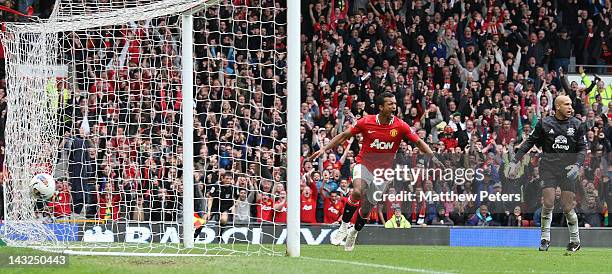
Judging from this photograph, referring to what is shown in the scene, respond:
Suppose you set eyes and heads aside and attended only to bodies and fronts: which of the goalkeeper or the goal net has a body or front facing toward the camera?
the goalkeeper

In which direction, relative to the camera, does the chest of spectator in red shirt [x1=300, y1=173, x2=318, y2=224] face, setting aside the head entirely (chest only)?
toward the camera

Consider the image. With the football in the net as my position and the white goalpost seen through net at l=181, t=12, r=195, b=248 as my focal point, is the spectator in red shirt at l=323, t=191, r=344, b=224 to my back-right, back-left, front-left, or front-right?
front-left

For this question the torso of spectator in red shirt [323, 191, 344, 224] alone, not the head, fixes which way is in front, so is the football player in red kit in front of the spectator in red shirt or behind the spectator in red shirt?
in front

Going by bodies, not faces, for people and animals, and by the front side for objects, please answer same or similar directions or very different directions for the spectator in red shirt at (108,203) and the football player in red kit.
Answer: same or similar directions

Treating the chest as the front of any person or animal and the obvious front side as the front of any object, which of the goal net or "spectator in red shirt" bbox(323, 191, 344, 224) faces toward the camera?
the spectator in red shirt

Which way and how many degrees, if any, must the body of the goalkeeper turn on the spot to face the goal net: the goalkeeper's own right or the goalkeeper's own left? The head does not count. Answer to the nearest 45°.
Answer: approximately 90° to the goalkeeper's own right

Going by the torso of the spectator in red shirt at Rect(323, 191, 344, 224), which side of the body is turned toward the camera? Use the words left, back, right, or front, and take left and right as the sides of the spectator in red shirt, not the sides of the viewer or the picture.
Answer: front

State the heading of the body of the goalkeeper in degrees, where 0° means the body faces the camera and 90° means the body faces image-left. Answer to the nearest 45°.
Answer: approximately 0°

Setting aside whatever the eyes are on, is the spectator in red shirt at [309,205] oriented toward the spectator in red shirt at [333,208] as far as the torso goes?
no

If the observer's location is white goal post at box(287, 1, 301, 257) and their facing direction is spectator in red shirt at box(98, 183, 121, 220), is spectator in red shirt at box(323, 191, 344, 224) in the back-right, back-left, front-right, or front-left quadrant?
front-right

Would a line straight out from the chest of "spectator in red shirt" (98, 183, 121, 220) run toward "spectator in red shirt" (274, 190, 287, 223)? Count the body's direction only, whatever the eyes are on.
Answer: no

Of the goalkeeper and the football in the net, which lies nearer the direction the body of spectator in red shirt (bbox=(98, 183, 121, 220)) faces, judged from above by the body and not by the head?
the football in the net
